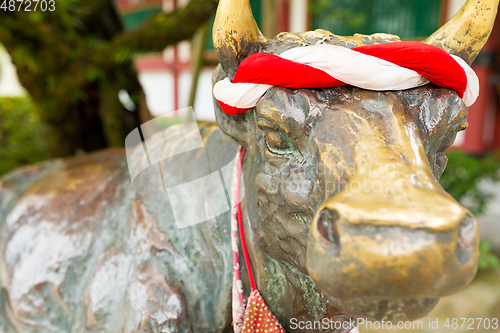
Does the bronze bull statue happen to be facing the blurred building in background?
no

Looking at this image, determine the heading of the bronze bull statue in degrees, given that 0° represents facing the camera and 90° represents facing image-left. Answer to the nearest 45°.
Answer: approximately 315°

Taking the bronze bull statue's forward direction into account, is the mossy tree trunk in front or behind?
behind
